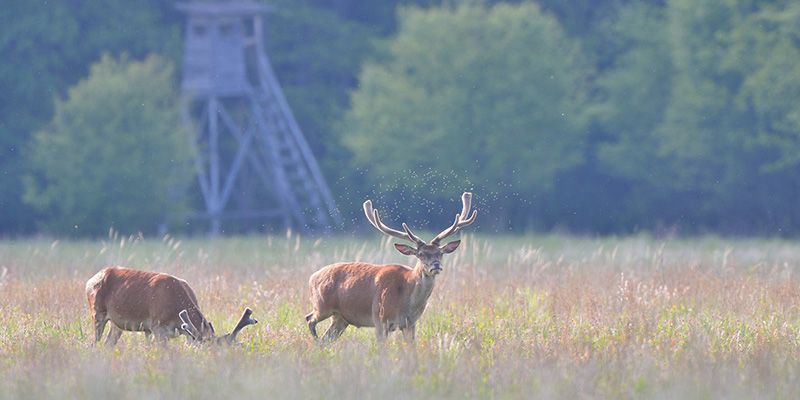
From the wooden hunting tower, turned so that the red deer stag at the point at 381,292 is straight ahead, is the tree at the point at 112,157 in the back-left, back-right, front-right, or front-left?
front-right

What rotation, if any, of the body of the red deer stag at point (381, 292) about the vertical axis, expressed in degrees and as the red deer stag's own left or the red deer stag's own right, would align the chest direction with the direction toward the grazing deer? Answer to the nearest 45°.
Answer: approximately 135° to the red deer stag's own right

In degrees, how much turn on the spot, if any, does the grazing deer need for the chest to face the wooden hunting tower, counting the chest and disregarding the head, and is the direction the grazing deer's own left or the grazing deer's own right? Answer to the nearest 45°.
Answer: approximately 90° to the grazing deer's own left

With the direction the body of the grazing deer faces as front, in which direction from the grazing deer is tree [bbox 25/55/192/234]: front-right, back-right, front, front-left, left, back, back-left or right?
left

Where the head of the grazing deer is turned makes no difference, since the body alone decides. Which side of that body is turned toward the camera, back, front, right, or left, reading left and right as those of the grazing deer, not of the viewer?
right

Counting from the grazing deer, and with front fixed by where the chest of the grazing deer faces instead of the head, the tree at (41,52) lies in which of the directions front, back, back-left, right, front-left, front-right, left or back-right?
left

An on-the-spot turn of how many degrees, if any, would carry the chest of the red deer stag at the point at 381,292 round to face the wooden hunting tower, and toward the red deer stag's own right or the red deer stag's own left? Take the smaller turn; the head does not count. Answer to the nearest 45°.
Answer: approximately 135° to the red deer stag's own left

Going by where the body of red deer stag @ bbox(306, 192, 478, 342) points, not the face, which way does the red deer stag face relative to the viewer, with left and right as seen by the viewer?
facing the viewer and to the right of the viewer
